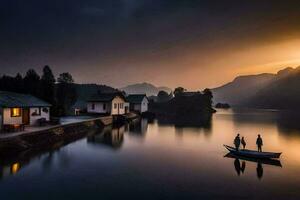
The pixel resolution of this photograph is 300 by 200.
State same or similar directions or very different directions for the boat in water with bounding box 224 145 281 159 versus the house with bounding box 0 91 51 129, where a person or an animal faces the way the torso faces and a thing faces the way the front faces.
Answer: very different directions

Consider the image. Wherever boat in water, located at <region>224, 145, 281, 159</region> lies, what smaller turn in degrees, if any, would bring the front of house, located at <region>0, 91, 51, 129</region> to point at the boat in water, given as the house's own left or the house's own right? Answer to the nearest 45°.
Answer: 0° — it already faces it

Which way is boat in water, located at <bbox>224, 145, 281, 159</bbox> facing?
to the viewer's left

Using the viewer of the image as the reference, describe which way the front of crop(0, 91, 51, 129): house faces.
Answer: facing the viewer and to the right of the viewer

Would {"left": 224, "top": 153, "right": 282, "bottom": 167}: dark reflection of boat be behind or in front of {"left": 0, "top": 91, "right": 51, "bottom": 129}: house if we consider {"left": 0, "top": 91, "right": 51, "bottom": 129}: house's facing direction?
in front

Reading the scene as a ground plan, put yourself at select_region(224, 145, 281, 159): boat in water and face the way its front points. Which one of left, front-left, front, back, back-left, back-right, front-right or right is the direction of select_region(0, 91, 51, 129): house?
front
